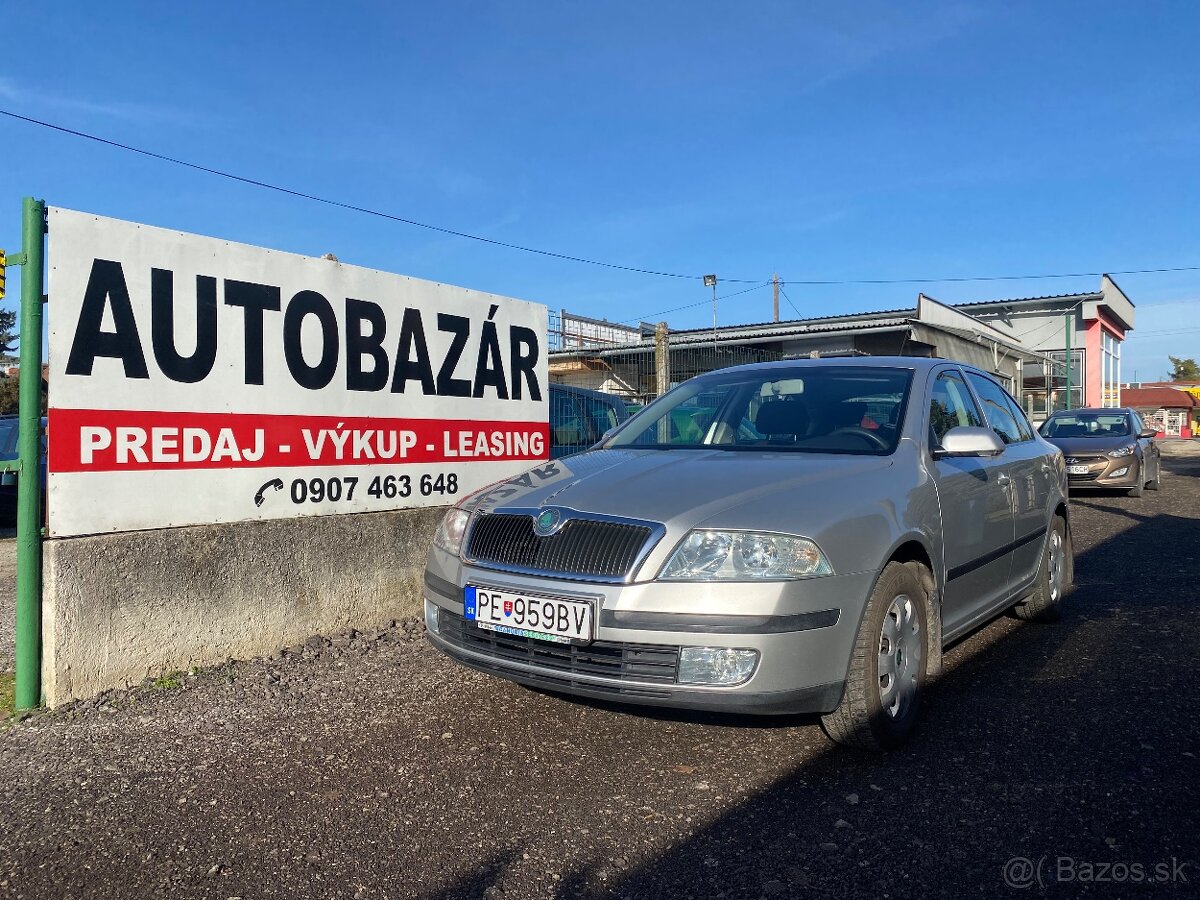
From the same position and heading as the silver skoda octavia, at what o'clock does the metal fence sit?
The metal fence is roughly at 4 o'clock from the silver skoda octavia.

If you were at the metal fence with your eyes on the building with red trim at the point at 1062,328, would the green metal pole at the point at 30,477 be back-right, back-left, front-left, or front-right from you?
back-right

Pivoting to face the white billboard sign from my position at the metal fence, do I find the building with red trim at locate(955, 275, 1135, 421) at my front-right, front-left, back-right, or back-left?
back-left

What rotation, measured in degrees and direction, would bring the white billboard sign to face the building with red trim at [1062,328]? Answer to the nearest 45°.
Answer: approximately 90° to its left

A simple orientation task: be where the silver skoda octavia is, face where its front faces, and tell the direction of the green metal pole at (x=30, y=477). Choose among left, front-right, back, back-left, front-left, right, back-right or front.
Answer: front-right

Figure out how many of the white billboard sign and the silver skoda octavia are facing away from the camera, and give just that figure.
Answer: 0

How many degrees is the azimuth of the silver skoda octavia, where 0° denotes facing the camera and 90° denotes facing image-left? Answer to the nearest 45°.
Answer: approximately 45°

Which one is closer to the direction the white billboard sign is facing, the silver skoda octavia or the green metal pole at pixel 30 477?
the silver skoda octavia

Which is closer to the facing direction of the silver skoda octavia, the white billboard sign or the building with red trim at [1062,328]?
the white billboard sign

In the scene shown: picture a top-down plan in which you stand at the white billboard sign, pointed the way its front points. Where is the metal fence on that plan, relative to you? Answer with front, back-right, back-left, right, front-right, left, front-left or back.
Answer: left

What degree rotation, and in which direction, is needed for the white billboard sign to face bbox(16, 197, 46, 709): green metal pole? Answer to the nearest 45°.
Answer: approximately 90° to its right

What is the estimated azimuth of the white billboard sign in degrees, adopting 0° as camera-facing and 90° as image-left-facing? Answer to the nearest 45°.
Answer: approximately 315°
